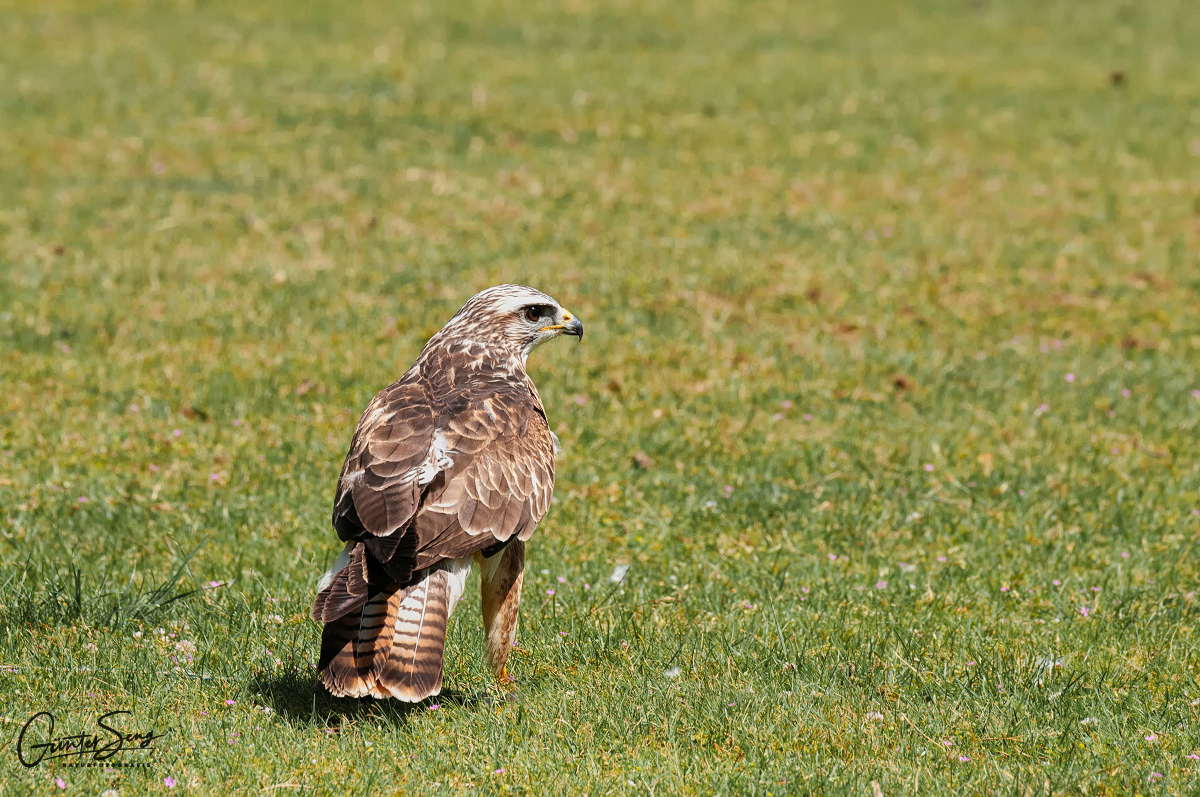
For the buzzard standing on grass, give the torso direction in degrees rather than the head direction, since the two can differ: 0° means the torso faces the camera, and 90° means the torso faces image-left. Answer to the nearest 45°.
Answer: approximately 225°
